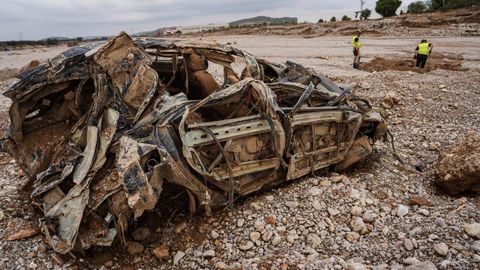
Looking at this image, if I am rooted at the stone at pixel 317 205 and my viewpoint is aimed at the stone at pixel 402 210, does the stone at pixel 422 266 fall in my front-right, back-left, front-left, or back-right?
front-right

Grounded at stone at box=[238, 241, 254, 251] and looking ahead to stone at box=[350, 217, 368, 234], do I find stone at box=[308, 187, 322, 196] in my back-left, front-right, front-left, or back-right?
front-left

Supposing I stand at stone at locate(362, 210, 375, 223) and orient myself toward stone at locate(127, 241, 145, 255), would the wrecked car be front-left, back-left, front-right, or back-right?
front-right
